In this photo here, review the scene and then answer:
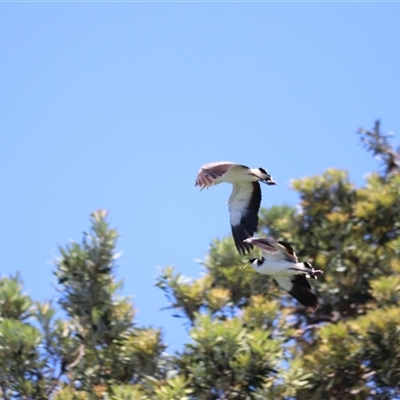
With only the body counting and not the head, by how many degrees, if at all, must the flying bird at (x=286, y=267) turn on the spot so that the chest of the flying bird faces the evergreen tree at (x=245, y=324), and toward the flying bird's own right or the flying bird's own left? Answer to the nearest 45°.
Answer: approximately 90° to the flying bird's own right

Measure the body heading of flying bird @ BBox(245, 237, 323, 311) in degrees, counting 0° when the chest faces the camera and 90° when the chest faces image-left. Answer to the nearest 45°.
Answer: approximately 90°
